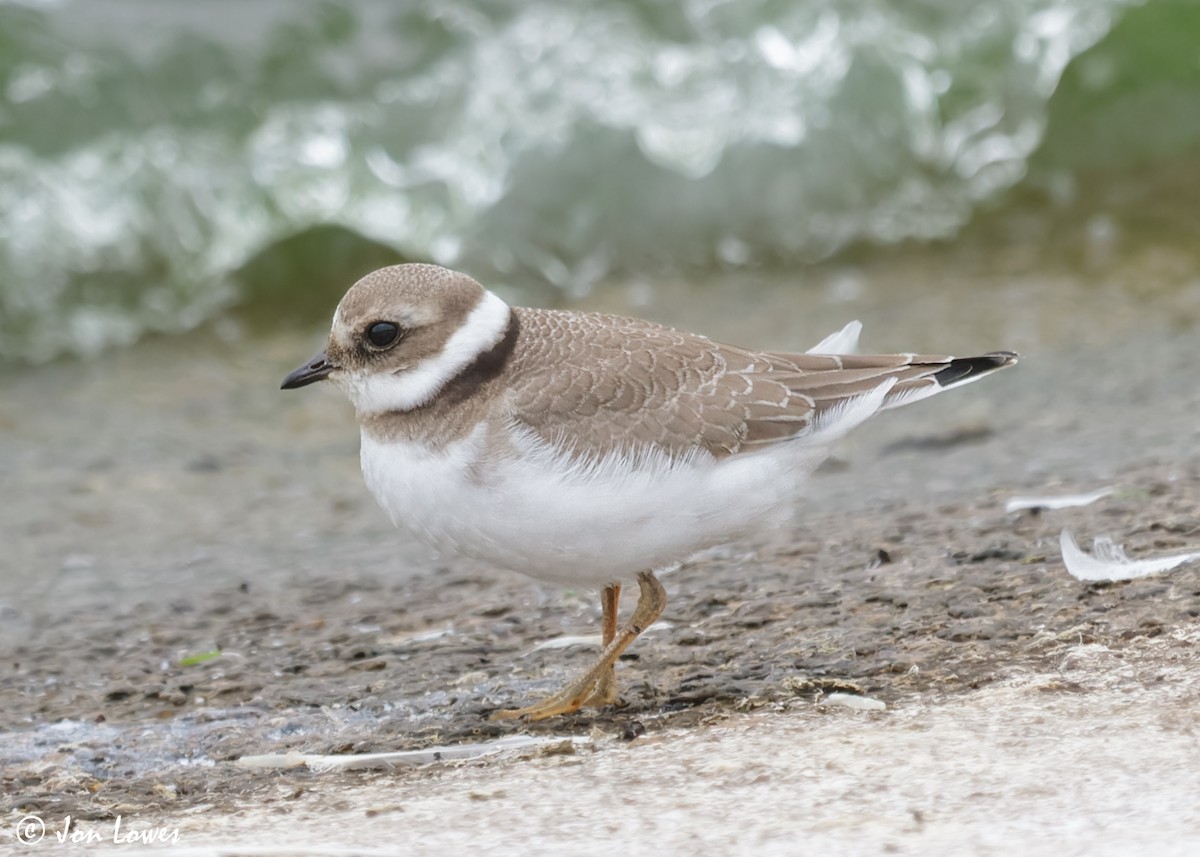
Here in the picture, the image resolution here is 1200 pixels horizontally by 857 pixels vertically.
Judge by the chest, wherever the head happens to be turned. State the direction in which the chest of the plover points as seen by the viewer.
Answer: to the viewer's left
